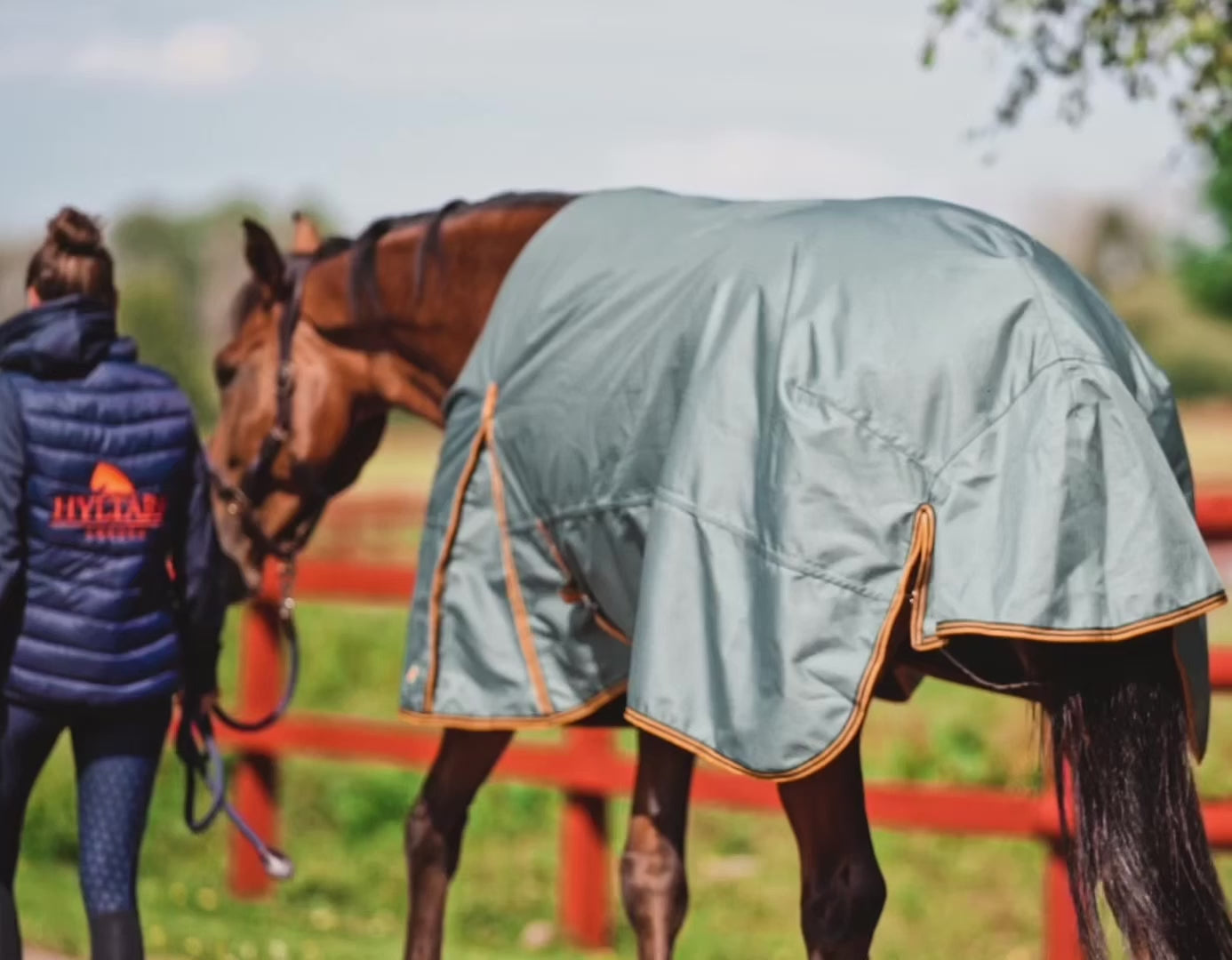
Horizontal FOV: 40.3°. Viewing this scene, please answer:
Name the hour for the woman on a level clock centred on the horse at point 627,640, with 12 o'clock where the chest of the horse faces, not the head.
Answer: The woman is roughly at 12 o'clock from the horse.

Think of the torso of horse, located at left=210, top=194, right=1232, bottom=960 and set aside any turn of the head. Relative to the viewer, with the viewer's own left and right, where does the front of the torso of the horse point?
facing to the left of the viewer
